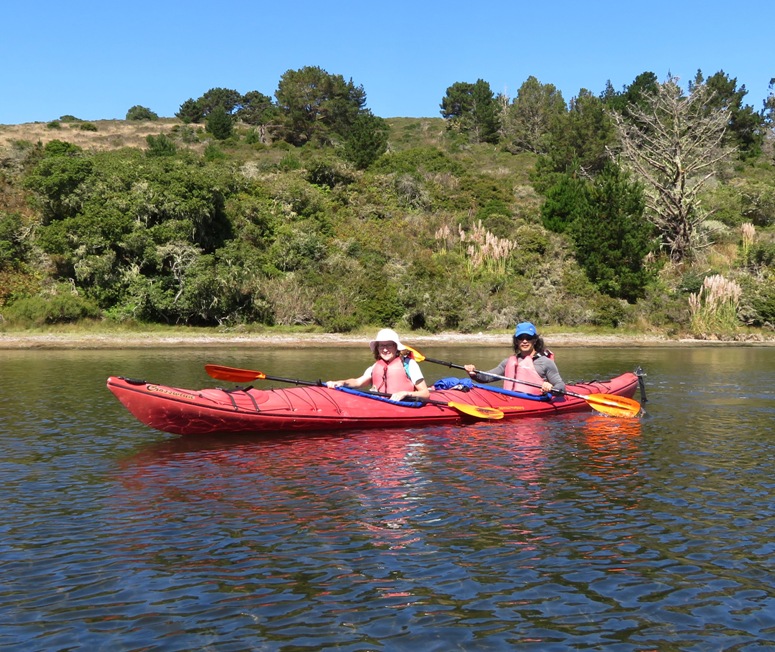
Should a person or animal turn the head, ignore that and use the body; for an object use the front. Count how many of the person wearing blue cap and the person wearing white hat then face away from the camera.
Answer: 0

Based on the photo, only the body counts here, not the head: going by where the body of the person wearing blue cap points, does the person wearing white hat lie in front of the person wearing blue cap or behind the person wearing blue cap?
in front

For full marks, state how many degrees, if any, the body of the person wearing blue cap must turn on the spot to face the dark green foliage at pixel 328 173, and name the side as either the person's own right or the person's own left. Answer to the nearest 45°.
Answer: approximately 135° to the person's own right

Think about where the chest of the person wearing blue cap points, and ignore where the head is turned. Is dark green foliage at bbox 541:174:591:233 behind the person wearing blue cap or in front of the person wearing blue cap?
behind

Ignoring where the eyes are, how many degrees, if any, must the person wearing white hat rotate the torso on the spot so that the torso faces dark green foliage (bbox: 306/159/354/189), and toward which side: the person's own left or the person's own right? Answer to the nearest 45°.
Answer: approximately 135° to the person's own right

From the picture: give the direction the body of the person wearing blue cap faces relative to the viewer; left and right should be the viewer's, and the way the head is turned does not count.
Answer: facing the viewer and to the left of the viewer

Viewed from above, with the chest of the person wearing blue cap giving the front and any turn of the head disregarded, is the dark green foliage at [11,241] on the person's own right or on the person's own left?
on the person's own right

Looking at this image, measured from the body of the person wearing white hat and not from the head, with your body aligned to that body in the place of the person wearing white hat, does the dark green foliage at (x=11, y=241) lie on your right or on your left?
on your right

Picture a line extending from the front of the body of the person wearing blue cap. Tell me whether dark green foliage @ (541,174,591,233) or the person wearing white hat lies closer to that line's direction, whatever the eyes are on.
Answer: the person wearing white hat
